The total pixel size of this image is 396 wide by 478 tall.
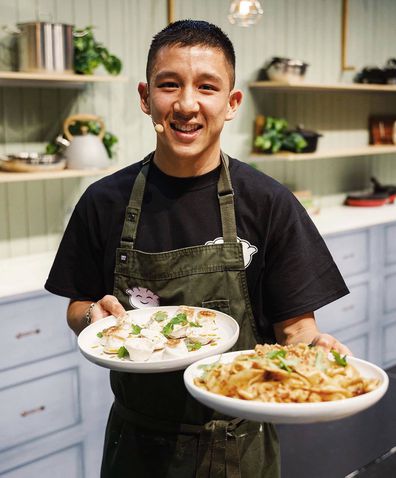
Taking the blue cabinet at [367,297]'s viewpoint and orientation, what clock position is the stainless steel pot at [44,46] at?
The stainless steel pot is roughly at 3 o'clock from the blue cabinet.

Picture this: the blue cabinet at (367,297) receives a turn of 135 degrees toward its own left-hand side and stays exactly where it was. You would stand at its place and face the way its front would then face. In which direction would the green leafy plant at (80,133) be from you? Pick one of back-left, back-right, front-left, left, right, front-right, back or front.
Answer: back-left

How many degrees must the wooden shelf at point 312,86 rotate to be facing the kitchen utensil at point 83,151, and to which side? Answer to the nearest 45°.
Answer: approximately 45° to its right

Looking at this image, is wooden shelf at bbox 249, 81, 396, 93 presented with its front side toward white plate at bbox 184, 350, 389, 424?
yes

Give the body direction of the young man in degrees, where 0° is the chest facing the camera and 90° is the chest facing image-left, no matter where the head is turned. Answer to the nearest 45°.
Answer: approximately 0°

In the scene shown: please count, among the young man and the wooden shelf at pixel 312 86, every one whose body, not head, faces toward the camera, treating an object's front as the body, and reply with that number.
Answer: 2
